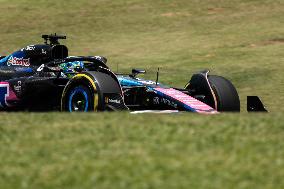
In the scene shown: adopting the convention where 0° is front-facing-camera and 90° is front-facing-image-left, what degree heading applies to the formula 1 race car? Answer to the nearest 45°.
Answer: approximately 315°
